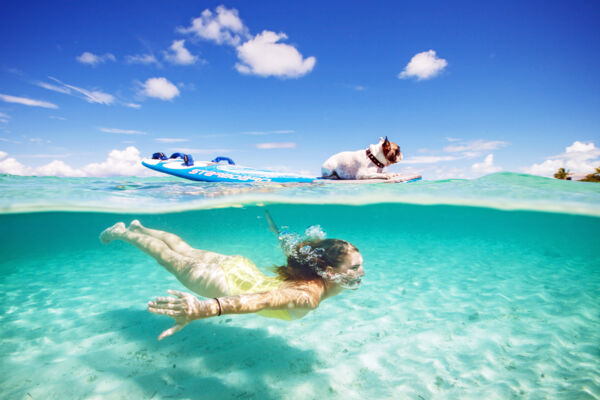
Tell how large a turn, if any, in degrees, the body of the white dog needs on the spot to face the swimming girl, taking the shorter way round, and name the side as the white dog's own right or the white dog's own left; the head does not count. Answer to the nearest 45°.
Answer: approximately 90° to the white dog's own right

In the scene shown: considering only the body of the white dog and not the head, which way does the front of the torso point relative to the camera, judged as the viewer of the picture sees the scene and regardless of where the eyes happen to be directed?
to the viewer's right
